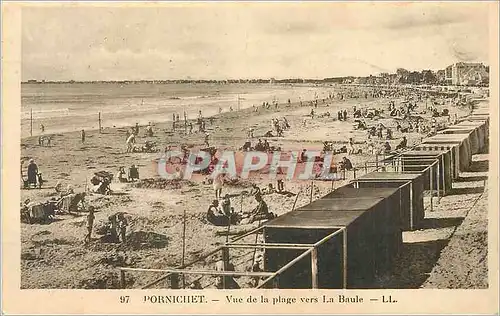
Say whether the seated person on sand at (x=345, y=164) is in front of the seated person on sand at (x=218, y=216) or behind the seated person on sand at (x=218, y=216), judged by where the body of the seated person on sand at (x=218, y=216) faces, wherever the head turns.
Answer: in front
